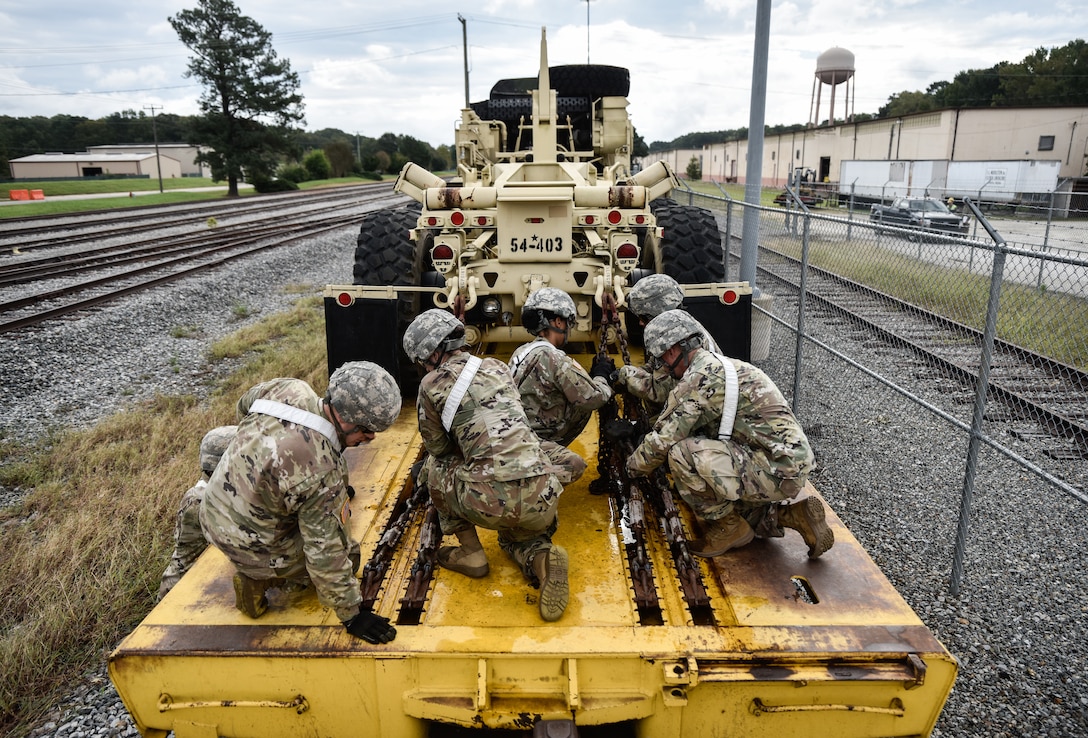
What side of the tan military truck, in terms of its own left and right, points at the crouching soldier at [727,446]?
back

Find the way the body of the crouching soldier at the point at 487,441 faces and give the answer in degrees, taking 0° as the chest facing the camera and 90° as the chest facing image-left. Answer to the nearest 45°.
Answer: approximately 135°

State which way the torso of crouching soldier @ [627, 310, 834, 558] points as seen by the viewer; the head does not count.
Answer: to the viewer's left

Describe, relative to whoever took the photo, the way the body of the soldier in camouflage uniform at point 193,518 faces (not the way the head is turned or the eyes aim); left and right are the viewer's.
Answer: facing to the right of the viewer

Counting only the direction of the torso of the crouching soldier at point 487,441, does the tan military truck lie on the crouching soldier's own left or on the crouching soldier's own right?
on the crouching soldier's own right

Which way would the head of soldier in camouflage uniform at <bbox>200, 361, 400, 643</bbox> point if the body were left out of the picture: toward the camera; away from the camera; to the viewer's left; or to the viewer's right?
to the viewer's right

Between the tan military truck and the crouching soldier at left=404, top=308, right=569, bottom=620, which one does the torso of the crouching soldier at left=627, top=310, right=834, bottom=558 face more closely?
the crouching soldier

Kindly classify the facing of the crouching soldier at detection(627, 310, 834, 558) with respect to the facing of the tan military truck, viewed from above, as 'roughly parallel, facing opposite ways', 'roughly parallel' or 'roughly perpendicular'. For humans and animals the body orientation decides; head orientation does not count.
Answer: roughly perpendicular

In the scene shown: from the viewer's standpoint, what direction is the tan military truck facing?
away from the camera

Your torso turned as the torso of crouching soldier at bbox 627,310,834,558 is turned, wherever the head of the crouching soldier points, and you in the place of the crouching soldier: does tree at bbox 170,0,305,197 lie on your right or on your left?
on your right

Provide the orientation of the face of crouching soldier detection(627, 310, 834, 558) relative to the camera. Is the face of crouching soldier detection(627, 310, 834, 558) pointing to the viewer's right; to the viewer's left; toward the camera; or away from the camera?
to the viewer's left
